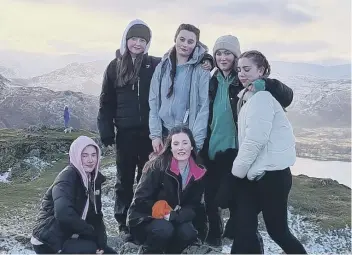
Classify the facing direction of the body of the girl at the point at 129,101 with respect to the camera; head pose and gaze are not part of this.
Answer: toward the camera

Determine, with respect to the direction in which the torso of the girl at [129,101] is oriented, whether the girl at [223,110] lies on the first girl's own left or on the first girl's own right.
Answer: on the first girl's own left

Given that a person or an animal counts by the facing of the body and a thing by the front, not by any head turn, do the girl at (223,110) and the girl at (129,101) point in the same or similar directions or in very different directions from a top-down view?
same or similar directions

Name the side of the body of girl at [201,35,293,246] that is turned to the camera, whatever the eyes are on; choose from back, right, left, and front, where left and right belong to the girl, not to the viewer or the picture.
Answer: front

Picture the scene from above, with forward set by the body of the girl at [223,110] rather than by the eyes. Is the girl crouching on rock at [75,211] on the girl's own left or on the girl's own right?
on the girl's own right

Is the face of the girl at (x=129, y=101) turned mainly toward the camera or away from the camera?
toward the camera

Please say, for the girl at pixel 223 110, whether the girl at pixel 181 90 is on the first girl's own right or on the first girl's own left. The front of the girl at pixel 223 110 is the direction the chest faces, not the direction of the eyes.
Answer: on the first girl's own right

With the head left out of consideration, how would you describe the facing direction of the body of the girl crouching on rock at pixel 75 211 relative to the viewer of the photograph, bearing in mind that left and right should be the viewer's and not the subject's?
facing the viewer and to the right of the viewer

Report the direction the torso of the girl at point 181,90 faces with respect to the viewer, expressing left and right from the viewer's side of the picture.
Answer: facing the viewer

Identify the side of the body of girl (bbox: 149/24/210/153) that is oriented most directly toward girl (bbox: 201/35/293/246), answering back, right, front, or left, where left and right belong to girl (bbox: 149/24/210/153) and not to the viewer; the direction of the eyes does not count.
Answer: left

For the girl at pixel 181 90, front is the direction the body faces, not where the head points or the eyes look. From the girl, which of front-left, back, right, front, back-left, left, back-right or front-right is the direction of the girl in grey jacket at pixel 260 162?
front-left

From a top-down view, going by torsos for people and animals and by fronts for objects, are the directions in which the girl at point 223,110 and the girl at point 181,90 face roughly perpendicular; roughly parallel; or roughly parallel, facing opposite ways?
roughly parallel

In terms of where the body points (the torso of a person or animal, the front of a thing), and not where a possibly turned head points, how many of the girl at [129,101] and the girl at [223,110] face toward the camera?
2

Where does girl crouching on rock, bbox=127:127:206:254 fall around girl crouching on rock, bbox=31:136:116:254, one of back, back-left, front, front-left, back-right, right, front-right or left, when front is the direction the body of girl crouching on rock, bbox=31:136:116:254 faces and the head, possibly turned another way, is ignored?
front-left
